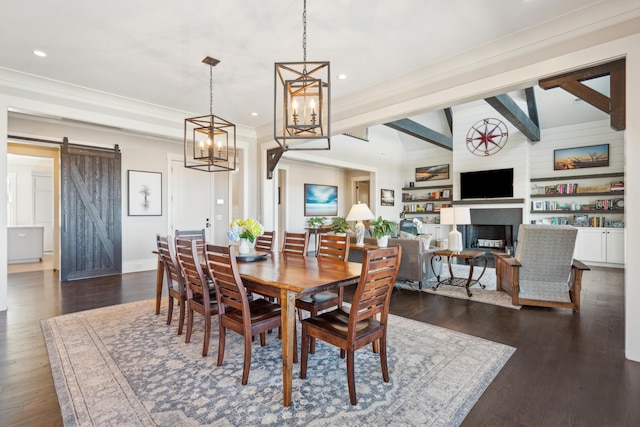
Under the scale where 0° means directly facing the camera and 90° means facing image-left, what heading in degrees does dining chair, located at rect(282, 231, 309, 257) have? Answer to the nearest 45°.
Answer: approximately 45°

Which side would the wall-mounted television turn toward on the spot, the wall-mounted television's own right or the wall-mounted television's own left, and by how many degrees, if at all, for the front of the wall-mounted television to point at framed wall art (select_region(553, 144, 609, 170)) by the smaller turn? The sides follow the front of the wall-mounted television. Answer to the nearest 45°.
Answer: approximately 90° to the wall-mounted television's own left

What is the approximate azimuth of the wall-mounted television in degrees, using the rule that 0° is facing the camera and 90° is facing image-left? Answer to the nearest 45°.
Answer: approximately 0°

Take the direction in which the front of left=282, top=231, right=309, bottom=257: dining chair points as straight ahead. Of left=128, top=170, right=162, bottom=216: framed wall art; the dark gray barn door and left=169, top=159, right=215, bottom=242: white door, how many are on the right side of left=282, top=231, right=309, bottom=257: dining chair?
3

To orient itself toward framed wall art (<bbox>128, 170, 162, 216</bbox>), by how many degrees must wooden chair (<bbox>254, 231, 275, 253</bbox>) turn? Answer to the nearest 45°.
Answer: approximately 90° to its right

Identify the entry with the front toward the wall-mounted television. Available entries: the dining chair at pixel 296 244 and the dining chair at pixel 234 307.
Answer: the dining chair at pixel 234 307

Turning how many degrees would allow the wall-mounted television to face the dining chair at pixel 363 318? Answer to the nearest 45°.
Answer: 0° — it already faces it

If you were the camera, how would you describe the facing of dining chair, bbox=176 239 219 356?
facing away from the viewer and to the right of the viewer

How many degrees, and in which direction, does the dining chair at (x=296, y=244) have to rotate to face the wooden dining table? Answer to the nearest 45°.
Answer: approximately 45° to its left

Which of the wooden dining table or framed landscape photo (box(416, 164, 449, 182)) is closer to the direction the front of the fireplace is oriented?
the wooden dining table

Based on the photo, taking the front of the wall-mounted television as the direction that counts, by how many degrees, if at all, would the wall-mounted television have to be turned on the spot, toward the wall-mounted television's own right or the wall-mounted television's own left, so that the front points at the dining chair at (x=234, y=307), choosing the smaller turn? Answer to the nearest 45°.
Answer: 0° — it already faces it

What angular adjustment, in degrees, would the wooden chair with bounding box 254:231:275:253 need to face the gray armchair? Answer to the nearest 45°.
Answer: approximately 135° to its left

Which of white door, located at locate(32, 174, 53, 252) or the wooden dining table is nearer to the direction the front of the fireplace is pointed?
the wooden dining table

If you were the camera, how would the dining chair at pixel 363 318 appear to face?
facing away from the viewer and to the left of the viewer
